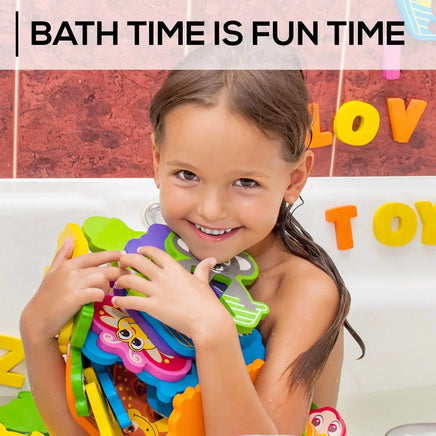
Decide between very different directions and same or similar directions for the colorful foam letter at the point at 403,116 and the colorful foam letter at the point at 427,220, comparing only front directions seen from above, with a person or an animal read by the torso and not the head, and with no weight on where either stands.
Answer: same or similar directions

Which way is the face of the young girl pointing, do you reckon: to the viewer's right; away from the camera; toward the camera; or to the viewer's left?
toward the camera

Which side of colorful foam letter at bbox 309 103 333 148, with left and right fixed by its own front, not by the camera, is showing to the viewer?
front

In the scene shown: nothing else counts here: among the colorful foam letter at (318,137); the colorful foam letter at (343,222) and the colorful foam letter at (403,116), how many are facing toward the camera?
3

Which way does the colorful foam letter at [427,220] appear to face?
toward the camera

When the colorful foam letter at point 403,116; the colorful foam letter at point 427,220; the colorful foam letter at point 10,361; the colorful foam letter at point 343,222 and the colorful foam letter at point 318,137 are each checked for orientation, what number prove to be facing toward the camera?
5

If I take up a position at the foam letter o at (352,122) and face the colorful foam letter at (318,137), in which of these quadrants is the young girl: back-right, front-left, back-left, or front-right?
front-left

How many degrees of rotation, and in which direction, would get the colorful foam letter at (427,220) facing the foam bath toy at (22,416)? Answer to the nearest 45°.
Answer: approximately 45° to its right

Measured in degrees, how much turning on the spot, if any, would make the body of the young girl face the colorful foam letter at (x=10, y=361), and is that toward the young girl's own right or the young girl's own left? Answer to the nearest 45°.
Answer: approximately 90° to the young girl's own right

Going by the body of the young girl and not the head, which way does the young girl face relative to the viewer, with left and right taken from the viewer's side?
facing the viewer and to the left of the viewer

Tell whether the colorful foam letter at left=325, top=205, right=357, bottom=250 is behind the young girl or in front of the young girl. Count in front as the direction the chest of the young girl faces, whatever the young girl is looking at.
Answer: behind

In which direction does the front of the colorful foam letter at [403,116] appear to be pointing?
toward the camera

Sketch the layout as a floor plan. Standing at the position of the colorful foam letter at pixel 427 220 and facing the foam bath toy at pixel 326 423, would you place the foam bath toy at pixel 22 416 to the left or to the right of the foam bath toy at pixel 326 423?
right

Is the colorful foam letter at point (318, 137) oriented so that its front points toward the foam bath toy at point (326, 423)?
yes
